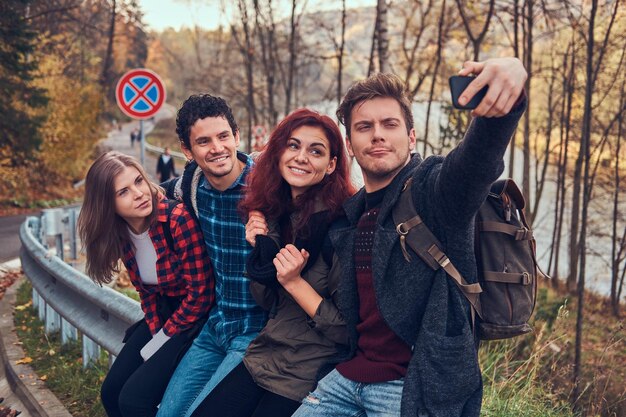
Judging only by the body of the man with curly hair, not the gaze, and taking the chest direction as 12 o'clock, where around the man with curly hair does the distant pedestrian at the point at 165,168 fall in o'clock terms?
The distant pedestrian is roughly at 6 o'clock from the man with curly hair.

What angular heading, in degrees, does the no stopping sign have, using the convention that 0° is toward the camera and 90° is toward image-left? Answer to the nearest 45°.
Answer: approximately 0°

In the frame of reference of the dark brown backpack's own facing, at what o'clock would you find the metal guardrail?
The metal guardrail is roughly at 7 o'clock from the dark brown backpack.

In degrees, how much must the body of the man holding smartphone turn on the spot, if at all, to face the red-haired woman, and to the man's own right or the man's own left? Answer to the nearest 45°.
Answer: approximately 90° to the man's own right

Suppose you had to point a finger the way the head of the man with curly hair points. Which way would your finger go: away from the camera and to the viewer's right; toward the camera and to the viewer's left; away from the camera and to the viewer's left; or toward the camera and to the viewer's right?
toward the camera and to the viewer's right

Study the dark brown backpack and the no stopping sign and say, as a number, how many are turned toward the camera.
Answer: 1

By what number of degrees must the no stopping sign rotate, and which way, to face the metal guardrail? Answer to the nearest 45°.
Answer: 0° — it already faces it
